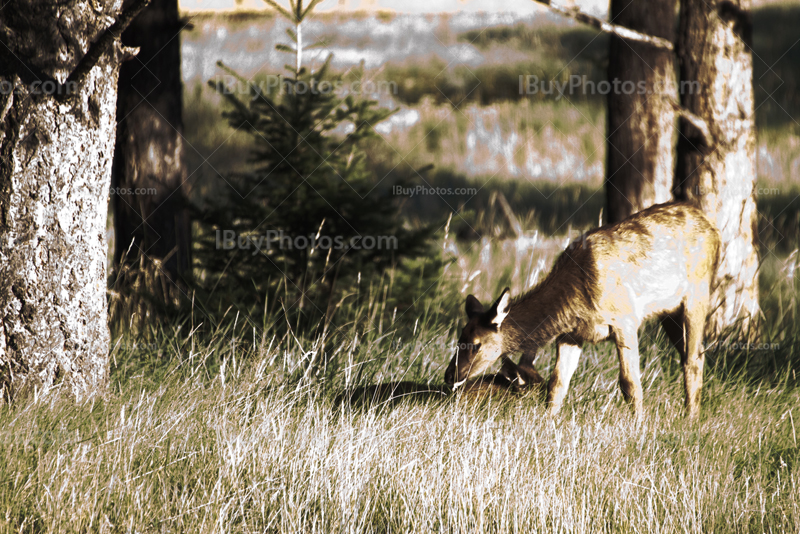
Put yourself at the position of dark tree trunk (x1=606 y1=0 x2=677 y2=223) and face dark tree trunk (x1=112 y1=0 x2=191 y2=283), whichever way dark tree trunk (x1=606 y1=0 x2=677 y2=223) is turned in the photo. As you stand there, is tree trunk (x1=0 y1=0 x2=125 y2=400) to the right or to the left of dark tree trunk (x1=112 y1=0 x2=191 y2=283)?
left

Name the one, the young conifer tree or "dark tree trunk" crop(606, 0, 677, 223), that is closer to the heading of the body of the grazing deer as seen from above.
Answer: the young conifer tree

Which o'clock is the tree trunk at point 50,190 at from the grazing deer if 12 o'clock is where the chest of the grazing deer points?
The tree trunk is roughly at 11 o'clock from the grazing deer.

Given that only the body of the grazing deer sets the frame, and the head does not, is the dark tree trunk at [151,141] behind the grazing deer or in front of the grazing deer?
in front

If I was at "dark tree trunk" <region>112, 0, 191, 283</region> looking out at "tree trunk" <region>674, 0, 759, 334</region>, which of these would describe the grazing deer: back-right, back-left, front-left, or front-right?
front-right

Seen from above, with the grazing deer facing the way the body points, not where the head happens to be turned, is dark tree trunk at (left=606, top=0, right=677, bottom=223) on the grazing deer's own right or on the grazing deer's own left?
on the grazing deer's own right

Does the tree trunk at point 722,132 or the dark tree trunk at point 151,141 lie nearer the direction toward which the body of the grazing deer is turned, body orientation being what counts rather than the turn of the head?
the dark tree trunk

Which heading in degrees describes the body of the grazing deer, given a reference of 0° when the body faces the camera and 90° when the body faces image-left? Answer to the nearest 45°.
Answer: approximately 90°

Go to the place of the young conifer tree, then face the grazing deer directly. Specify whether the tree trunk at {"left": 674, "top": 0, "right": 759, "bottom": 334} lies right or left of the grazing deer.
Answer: left

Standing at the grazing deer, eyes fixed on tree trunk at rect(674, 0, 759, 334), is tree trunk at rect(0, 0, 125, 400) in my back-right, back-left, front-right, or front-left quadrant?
back-left
